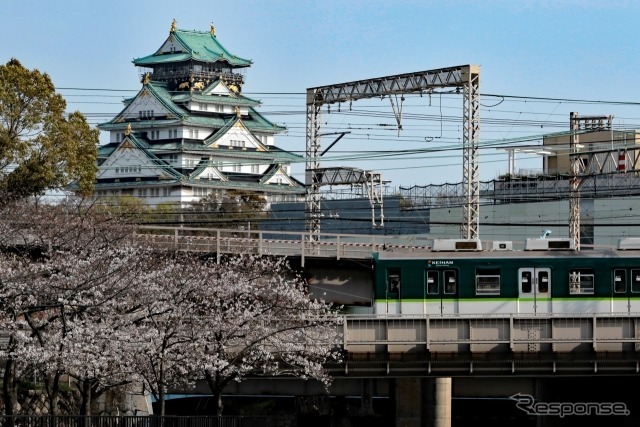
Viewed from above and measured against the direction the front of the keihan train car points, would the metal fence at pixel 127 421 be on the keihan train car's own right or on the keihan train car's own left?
on the keihan train car's own left

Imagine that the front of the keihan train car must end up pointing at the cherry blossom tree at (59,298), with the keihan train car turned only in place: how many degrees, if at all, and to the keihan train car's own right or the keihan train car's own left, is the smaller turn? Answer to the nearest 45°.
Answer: approximately 45° to the keihan train car's own left

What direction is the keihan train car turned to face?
to the viewer's left

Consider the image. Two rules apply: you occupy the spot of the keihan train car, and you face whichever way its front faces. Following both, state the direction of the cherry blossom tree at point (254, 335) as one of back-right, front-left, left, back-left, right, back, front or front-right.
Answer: front-left
